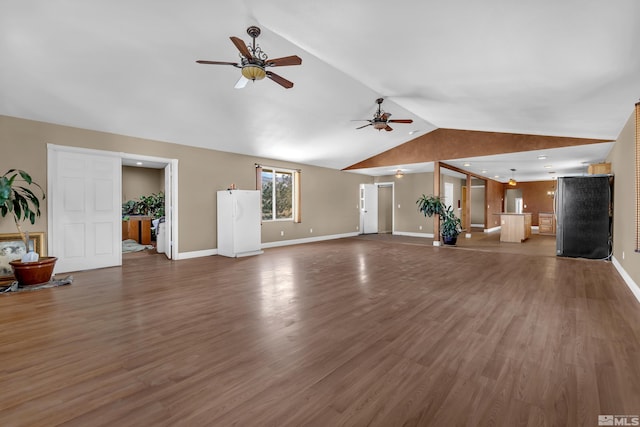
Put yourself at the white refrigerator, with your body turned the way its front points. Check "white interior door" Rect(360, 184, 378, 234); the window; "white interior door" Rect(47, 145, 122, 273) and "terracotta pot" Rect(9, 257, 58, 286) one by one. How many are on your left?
2

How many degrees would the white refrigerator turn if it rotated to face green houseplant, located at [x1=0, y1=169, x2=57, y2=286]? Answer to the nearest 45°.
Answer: approximately 90° to its right

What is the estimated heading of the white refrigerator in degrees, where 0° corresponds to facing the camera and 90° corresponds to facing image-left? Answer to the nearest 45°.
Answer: approximately 315°

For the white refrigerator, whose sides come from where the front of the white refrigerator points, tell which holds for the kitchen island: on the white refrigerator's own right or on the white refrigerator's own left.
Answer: on the white refrigerator's own left

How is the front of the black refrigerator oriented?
to the viewer's left

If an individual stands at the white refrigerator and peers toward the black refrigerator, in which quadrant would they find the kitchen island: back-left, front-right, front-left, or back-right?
front-left

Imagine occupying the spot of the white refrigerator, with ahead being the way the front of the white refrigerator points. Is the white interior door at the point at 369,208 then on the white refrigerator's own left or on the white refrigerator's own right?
on the white refrigerator's own left

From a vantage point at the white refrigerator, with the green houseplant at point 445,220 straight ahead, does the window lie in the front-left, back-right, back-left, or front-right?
front-left

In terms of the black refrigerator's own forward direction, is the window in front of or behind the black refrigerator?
in front

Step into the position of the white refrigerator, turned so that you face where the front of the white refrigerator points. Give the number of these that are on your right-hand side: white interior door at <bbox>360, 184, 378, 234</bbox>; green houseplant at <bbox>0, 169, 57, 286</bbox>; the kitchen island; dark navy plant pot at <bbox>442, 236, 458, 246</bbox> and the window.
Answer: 1

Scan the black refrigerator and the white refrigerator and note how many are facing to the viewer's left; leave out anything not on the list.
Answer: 1

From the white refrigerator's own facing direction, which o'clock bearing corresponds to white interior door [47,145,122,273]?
The white interior door is roughly at 4 o'clock from the white refrigerator.
